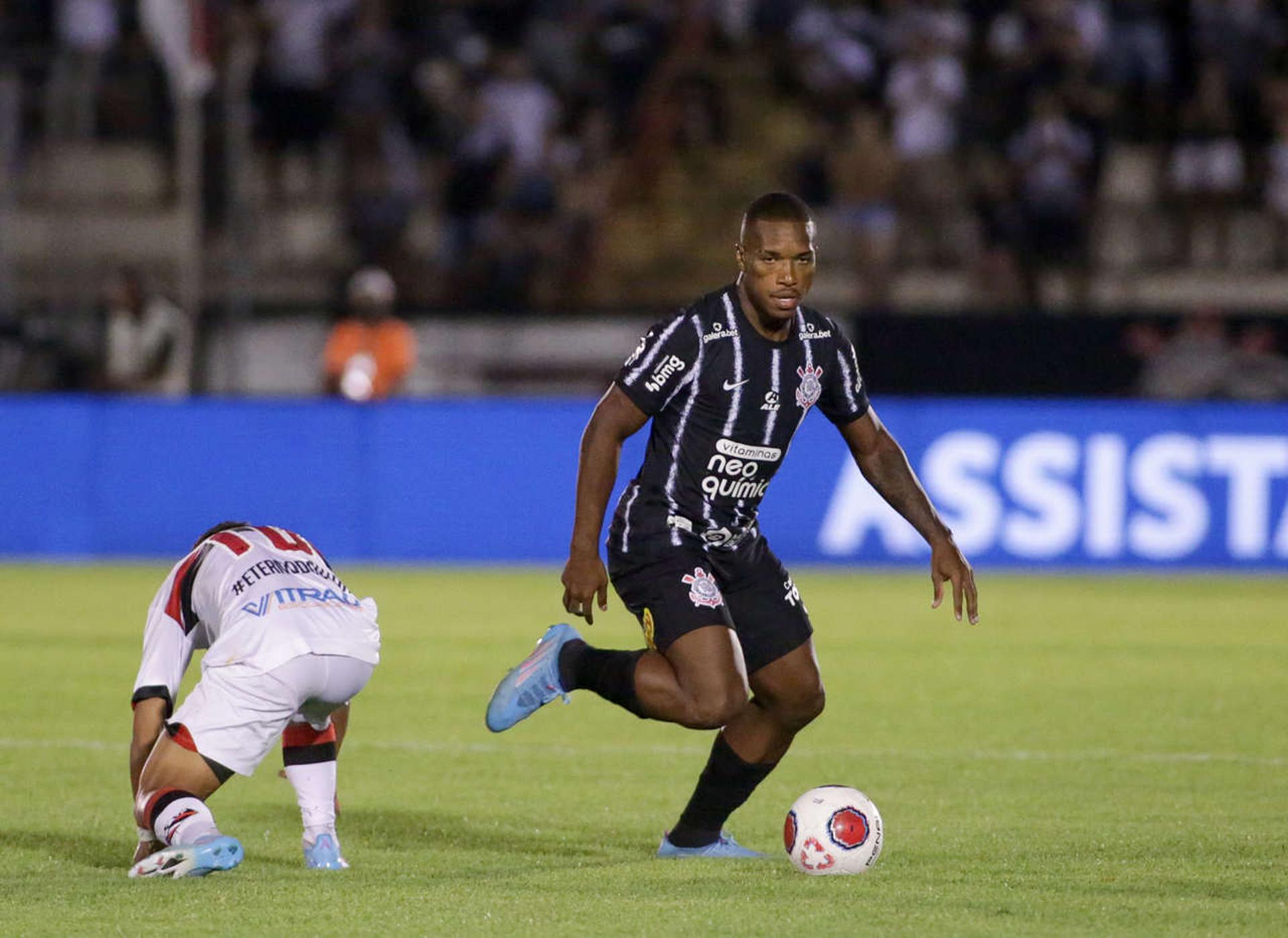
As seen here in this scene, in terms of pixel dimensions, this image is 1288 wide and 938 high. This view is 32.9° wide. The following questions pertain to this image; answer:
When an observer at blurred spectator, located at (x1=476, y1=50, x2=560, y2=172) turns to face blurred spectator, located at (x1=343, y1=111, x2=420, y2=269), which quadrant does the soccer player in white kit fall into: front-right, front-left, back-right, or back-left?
front-left

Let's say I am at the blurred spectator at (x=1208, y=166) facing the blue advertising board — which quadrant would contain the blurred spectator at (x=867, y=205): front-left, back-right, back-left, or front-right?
front-right

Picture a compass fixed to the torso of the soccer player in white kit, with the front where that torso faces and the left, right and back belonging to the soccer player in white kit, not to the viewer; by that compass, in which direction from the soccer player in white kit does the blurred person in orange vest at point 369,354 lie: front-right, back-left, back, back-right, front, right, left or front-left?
front-right

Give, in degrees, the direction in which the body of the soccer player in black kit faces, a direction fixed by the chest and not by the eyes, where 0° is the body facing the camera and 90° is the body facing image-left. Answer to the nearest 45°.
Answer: approximately 315°

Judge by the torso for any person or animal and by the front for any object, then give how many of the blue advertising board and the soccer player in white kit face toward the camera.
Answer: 1

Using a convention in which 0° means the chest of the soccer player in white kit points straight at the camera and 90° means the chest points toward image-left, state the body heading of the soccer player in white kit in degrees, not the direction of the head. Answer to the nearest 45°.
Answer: approximately 135°

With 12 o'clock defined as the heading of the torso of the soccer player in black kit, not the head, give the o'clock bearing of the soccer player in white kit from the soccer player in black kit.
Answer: The soccer player in white kit is roughly at 4 o'clock from the soccer player in black kit.

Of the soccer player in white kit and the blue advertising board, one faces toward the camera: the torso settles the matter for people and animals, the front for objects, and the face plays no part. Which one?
the blue advertising board

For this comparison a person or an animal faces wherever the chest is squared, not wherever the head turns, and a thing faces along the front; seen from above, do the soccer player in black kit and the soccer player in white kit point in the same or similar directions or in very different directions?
very different directions

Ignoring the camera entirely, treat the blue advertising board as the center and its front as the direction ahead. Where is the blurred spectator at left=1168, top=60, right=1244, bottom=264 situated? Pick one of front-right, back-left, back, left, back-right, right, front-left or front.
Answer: back-left

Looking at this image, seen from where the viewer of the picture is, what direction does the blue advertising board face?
facing the viewer

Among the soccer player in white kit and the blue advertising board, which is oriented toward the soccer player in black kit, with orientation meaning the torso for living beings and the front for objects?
the blue advertising board
